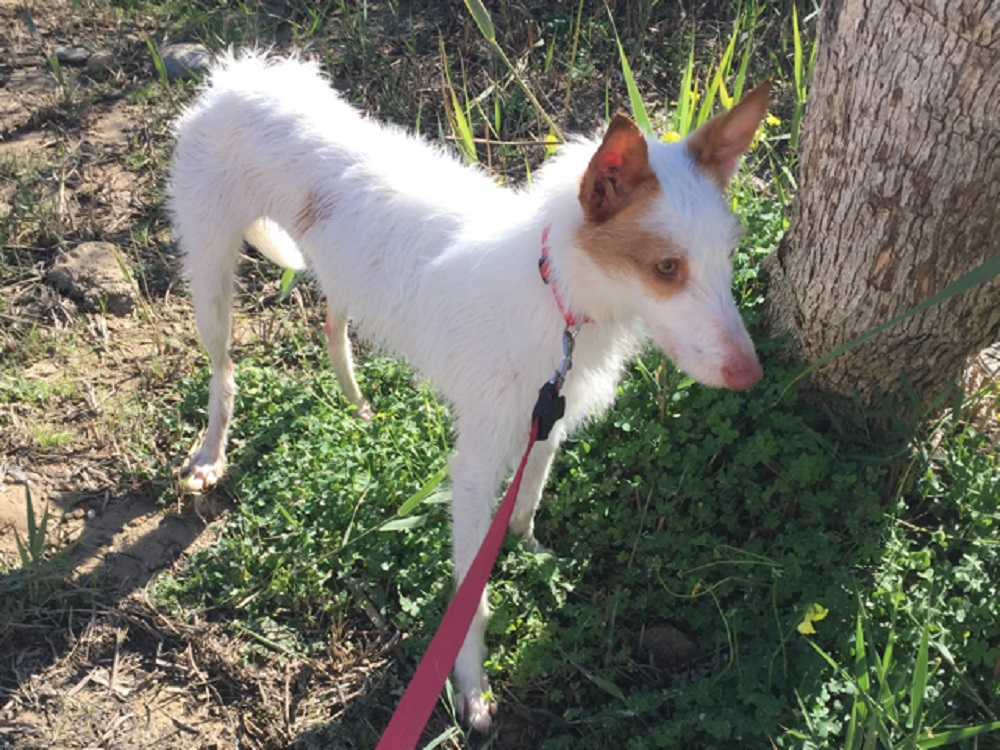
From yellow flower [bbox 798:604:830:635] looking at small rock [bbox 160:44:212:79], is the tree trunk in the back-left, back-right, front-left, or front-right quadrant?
front-right

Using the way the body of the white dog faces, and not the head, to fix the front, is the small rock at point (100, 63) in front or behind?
behind

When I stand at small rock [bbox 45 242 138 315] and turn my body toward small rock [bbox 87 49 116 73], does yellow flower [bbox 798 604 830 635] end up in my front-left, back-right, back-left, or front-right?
back-right

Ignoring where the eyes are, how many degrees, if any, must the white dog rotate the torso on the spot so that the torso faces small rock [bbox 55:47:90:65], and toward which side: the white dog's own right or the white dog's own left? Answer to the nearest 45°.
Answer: approximately 180°

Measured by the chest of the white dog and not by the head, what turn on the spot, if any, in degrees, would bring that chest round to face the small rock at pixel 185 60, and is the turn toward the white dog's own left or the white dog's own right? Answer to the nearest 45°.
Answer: approximately 180°

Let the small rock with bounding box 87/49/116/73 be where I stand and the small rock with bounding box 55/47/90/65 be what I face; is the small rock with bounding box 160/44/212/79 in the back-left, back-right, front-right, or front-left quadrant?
back-right

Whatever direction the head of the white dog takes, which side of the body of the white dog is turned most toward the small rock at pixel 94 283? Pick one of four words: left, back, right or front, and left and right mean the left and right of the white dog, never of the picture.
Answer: back

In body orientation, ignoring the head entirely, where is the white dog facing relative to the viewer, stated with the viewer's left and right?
facing the viewer and to the right of the viewer

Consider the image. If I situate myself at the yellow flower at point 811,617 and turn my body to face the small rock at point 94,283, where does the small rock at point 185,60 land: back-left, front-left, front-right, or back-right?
front-right

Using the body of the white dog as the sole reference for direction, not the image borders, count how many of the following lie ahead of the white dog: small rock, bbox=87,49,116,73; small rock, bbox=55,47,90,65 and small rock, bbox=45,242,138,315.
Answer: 0

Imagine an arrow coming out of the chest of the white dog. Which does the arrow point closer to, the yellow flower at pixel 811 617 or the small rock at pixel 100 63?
the yellow flower
